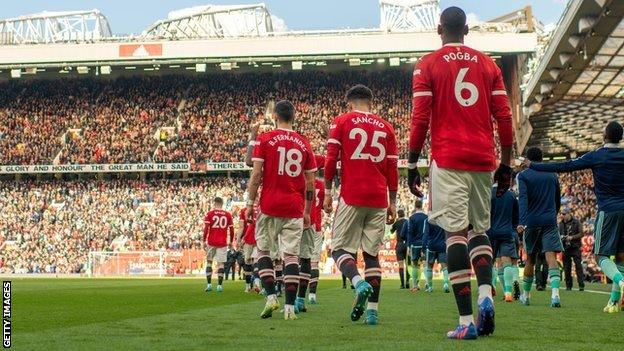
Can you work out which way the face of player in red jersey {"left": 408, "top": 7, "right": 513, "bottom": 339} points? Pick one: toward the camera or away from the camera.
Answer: away from the camera

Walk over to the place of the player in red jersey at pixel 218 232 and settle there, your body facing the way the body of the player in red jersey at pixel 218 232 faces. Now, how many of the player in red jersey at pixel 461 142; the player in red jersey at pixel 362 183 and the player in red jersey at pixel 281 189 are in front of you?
0

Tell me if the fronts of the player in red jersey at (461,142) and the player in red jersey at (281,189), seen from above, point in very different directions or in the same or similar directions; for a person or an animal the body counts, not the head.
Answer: same or similar directions

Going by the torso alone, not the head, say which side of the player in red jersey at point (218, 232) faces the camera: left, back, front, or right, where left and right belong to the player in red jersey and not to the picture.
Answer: back

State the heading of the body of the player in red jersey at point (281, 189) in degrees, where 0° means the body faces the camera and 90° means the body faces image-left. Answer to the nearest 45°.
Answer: approximately 180°

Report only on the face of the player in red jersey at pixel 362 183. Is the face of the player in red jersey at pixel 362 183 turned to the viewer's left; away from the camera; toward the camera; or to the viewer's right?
away from the camera

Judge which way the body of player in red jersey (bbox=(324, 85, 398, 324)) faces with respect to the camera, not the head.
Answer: away from the camera

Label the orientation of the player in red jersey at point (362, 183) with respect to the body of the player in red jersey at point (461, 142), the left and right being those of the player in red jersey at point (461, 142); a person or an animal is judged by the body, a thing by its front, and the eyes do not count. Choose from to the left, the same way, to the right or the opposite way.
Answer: the same way

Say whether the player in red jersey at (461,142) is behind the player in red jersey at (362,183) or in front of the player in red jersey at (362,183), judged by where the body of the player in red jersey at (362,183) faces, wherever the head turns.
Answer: behind

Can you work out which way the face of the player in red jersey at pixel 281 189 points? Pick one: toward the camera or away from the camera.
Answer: away from the camera

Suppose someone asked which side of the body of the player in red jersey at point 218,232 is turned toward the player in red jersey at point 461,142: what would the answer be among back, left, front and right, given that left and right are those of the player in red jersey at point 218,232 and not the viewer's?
back

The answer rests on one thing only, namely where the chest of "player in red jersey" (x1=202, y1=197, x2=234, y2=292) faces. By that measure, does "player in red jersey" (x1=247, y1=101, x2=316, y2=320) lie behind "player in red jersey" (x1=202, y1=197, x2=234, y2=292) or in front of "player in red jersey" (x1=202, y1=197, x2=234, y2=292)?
behind

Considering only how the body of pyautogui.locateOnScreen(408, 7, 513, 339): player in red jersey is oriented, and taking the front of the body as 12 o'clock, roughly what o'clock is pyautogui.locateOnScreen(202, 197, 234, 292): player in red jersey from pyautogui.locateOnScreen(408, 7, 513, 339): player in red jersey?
pyautogui.locateOnScreen(202, 197, 234, 292): player in red jersey is roughly at 11 o'clock from pyautogui.locateOnScreen(408, 7, 513, 339): player in red jersey.

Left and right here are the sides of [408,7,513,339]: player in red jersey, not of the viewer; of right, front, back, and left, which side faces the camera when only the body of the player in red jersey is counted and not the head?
back
